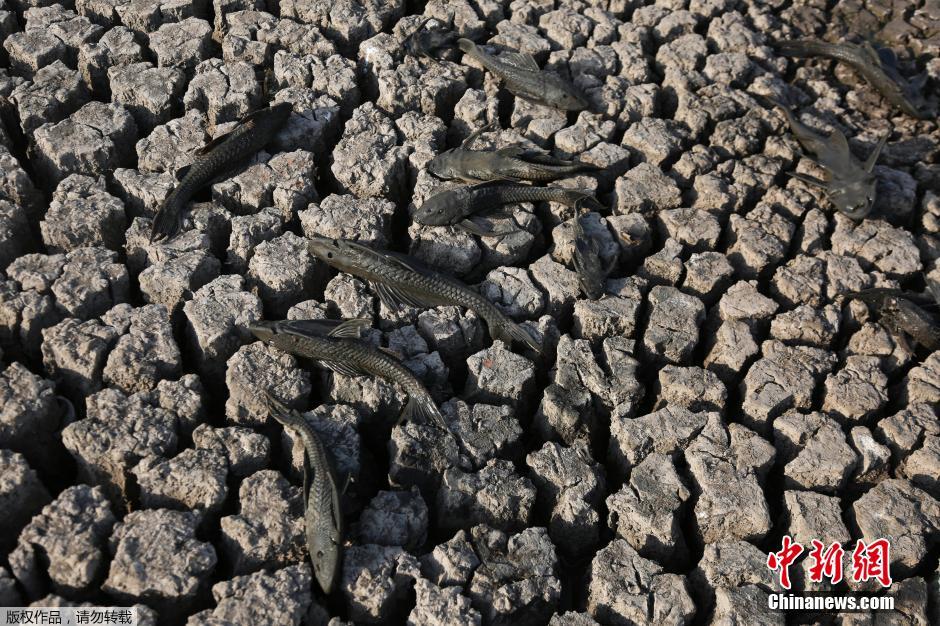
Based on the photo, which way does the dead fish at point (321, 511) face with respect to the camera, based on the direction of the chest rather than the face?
toward the camera

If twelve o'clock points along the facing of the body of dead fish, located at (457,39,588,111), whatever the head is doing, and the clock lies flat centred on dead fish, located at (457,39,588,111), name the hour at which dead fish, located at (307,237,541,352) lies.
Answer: dead fish, located at (307,237,541,352) is roughly at 2 o'clock from dead fish, located at (457,39,588,111).

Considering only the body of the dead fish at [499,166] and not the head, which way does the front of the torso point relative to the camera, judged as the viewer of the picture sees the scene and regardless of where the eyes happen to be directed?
to the viewer's left

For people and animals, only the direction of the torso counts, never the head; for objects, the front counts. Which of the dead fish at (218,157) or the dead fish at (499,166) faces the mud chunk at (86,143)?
the dead fish at (499,166)

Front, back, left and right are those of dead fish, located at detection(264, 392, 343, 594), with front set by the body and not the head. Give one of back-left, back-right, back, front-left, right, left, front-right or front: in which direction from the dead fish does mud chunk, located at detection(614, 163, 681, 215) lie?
back-left

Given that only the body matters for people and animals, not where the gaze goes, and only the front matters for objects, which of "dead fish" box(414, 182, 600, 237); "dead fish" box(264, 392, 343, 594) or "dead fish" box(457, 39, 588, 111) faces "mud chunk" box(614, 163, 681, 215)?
"dead fish" box(457, 39, 588, 111)

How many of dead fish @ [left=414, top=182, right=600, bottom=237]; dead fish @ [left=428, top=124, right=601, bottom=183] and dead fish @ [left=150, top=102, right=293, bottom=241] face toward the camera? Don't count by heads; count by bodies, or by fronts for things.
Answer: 0

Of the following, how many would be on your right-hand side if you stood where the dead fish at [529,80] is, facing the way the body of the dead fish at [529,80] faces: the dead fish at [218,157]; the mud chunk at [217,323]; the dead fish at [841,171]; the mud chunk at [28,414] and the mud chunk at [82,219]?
4

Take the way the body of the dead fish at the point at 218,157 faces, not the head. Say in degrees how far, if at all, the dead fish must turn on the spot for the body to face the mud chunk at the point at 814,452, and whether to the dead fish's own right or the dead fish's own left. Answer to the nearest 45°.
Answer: approximately 90° to the dead fish's own right

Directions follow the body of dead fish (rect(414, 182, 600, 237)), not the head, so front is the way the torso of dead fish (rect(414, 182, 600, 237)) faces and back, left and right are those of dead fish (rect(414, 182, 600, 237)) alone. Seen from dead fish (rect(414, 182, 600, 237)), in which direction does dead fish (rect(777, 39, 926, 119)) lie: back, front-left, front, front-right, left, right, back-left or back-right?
back-right

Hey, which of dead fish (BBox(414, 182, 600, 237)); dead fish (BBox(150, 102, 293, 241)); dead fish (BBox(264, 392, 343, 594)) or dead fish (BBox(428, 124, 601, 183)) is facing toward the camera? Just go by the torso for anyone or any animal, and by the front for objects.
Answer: dead fish (BBox(264, 392, 343, 594))

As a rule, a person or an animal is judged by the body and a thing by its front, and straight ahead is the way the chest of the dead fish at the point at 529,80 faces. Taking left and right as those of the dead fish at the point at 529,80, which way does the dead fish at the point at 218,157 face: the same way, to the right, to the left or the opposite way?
to the left

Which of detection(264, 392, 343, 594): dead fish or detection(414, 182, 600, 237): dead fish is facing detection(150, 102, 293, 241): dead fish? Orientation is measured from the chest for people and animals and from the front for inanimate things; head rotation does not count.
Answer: detection(414, 182, 600, 237): dead fish

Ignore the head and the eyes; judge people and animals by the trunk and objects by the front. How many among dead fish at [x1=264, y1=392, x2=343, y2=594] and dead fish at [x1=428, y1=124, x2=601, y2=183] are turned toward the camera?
1

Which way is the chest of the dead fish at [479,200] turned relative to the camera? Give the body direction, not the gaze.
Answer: to the viewer's left

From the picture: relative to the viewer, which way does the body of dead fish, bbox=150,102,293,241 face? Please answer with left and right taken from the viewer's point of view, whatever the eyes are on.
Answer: facing away from the viewer and to the right of the viewer

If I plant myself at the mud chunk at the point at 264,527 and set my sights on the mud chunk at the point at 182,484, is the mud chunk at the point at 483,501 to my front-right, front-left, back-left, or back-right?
back-right

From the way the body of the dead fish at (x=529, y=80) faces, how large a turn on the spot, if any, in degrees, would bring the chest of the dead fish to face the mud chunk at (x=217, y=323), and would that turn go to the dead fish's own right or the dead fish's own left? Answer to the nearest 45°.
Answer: approximately 90° to the dead fish's own right

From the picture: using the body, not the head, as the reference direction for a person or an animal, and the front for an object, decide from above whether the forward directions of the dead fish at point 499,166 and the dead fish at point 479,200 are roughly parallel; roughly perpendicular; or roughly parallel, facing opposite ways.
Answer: roughly parallel
